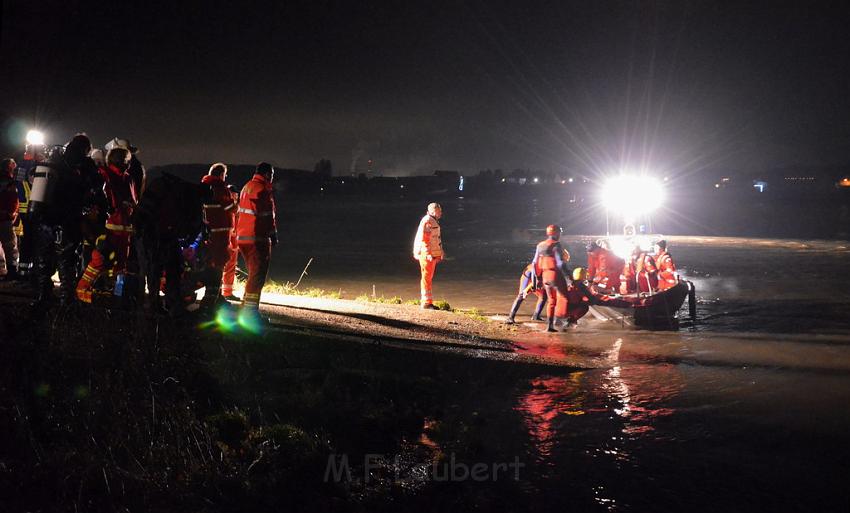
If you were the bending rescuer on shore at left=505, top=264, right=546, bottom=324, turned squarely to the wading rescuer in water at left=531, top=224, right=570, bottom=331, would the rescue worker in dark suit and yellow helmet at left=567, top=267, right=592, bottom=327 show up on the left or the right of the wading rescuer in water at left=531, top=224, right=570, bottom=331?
left

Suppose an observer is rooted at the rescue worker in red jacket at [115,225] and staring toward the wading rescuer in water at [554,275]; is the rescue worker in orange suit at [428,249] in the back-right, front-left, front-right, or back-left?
front-left

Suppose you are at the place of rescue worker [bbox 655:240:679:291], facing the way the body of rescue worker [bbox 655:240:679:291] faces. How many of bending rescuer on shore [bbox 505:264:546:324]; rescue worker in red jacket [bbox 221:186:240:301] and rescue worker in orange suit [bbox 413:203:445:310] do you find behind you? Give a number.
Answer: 0

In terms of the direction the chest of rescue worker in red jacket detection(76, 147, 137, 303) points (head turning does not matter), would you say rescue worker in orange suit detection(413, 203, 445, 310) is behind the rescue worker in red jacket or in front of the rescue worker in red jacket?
in front

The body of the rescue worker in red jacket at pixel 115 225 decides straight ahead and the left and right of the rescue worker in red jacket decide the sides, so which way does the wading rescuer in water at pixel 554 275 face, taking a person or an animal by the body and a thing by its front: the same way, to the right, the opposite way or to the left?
the same way

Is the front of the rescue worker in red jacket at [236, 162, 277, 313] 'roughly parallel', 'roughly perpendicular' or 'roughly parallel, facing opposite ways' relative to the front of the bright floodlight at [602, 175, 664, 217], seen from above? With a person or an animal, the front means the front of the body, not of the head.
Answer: roughly parallel, facing opposite ways

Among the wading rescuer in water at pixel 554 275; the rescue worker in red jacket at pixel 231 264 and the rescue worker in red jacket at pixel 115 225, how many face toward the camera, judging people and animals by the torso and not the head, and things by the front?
0

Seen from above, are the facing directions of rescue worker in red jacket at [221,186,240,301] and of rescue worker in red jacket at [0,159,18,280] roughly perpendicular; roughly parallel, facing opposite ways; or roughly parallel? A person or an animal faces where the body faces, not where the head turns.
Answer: roughly parallel

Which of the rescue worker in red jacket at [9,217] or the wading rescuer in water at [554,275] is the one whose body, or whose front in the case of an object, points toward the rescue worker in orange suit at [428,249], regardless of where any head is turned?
the rescue worker in red jacket

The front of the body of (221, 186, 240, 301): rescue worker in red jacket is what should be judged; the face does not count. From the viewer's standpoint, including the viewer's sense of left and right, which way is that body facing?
facing to the right of the viewer

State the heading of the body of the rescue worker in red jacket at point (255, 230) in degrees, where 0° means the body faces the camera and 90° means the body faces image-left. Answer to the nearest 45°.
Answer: approximately 225°

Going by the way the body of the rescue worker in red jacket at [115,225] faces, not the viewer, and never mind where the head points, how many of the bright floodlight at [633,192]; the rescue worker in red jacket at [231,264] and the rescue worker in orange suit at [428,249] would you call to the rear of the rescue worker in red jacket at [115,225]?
0

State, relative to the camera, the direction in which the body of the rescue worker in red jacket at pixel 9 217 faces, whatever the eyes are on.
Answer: to the viewer's right

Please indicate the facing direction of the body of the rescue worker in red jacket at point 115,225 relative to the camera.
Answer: to the viewer's right

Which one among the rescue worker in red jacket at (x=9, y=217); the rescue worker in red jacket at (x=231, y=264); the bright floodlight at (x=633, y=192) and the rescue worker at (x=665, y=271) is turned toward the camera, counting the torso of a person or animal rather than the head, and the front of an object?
the bright floodlight

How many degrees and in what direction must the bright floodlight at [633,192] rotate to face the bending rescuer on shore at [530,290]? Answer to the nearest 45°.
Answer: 0° — it already faces them
